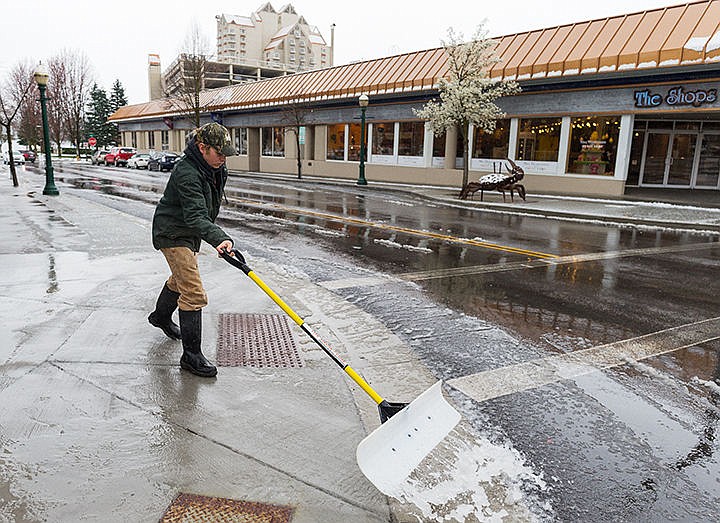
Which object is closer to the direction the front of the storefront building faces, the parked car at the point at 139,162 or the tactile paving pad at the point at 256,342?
the tactile paving pad

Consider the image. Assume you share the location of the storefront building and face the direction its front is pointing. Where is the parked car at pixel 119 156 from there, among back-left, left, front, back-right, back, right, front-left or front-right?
right

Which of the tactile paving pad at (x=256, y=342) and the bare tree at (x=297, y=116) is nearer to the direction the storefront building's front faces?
the tactile paving pad

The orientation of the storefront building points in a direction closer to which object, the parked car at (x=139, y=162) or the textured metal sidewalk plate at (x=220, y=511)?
the textured metal sidewalk plate

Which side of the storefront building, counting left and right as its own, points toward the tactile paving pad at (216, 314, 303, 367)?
front

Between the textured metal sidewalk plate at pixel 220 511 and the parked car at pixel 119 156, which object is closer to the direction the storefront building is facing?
the textured metal sidewalk plate

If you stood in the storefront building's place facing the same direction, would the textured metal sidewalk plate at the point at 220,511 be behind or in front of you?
in front

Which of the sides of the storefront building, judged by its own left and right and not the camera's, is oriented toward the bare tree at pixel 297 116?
right

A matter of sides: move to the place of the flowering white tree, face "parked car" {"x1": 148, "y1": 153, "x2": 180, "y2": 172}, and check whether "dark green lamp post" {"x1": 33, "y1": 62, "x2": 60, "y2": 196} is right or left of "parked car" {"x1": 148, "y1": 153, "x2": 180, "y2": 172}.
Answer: left

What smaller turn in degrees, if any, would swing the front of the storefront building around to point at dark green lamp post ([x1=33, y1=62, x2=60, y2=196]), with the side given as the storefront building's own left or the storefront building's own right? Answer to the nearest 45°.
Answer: approximately 45° to the storefront building's own right
